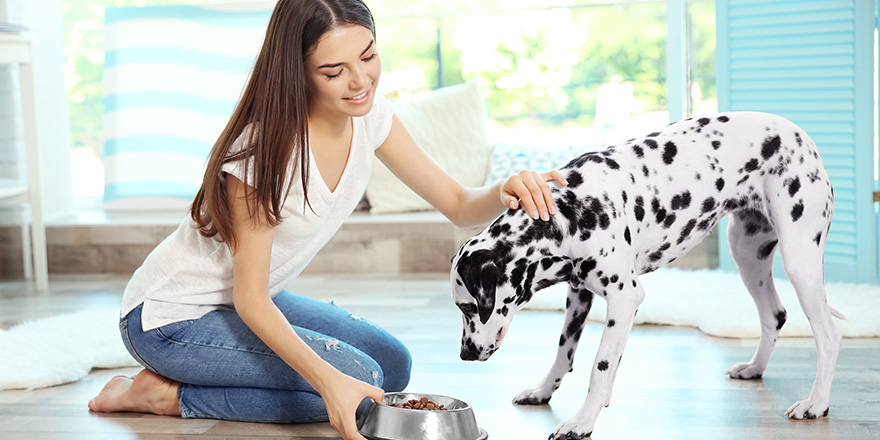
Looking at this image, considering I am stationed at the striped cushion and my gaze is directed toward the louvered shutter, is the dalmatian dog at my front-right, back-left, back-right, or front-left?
front-right

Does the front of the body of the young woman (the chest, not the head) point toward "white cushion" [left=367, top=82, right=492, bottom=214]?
no

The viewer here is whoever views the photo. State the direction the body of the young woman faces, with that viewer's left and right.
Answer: facing the viewer and to the right of the viewer

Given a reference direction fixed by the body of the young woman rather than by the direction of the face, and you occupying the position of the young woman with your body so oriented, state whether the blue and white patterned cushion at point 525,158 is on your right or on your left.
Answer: on your left

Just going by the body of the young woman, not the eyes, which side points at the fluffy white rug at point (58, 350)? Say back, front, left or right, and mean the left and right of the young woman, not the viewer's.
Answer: back

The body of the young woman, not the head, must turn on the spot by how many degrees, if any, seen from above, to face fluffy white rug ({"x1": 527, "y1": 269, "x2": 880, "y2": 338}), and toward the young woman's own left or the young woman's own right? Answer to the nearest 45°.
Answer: approximately 90° to the young woman's own left

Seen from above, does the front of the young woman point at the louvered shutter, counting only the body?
no

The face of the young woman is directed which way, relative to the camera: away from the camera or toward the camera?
toward the camera
